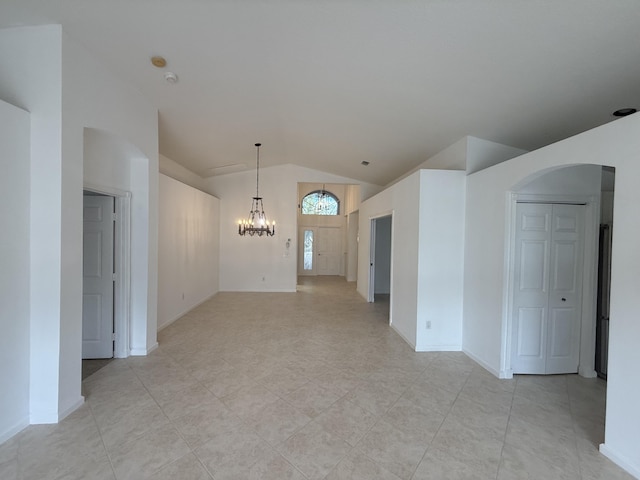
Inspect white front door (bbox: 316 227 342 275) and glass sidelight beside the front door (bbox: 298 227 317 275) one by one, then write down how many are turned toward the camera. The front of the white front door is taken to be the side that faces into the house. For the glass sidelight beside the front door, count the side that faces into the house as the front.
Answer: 2

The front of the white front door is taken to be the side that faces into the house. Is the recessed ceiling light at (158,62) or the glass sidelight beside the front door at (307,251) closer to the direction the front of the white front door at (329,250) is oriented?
the recessed ceiling light

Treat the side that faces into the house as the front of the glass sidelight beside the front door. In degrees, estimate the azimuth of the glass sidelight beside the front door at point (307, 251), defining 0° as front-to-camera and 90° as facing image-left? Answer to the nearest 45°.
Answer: approximately 0°

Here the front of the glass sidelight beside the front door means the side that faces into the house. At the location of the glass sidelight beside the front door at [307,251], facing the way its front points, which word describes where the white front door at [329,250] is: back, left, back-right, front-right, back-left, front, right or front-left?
left

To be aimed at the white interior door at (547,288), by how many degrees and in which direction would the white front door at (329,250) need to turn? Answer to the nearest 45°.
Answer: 0° — it already faces it

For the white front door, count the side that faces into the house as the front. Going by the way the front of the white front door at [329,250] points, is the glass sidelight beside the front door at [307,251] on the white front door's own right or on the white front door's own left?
on the white front door's own right

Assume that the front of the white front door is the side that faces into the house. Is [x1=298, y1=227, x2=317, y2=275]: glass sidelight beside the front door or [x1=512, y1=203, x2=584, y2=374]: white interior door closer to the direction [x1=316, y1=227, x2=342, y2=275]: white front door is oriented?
the white interior door
